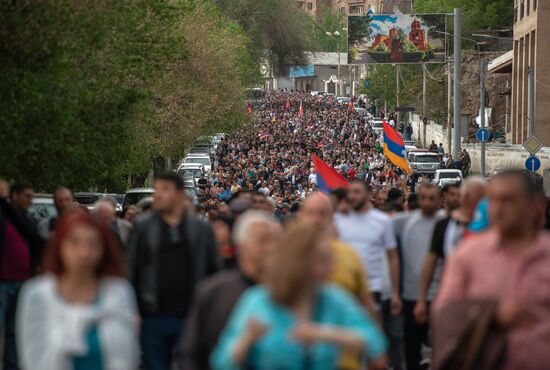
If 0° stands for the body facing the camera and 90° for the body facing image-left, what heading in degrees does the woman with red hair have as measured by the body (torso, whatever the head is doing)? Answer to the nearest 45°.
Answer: approximately 0°

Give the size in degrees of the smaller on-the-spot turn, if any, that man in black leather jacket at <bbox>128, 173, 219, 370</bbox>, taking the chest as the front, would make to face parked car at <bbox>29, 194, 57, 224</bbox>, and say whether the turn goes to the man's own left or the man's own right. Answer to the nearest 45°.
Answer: approximately 180°

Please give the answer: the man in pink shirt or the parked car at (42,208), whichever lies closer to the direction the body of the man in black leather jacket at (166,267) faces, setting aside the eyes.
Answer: the man in pink shirt

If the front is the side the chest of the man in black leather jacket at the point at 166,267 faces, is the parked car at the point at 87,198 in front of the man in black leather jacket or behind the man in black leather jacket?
behind

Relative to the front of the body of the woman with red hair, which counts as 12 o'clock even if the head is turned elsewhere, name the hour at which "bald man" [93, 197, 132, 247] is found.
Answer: The bald man is roughly at 6 o'clock from the woman with red hair.

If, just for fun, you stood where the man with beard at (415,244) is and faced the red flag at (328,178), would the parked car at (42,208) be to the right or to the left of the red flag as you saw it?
left

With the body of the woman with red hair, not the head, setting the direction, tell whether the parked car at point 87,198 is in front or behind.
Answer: behind
